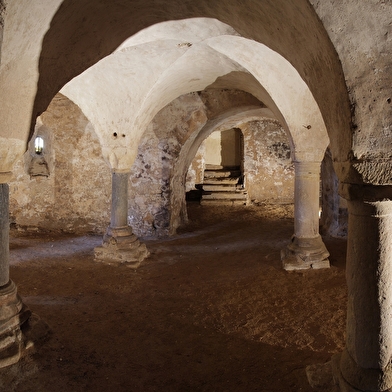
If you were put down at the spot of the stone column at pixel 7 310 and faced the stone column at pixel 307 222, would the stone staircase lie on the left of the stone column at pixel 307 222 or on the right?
left

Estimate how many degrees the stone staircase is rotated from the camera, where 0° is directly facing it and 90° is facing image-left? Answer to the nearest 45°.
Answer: approximately 0°

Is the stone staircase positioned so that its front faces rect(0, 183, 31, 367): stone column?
yes

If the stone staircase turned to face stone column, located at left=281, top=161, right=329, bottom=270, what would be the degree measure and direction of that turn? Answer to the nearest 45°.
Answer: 0° — it already faces it

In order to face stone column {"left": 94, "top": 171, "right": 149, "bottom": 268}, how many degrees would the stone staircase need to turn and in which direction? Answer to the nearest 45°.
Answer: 0° — it already faces it
